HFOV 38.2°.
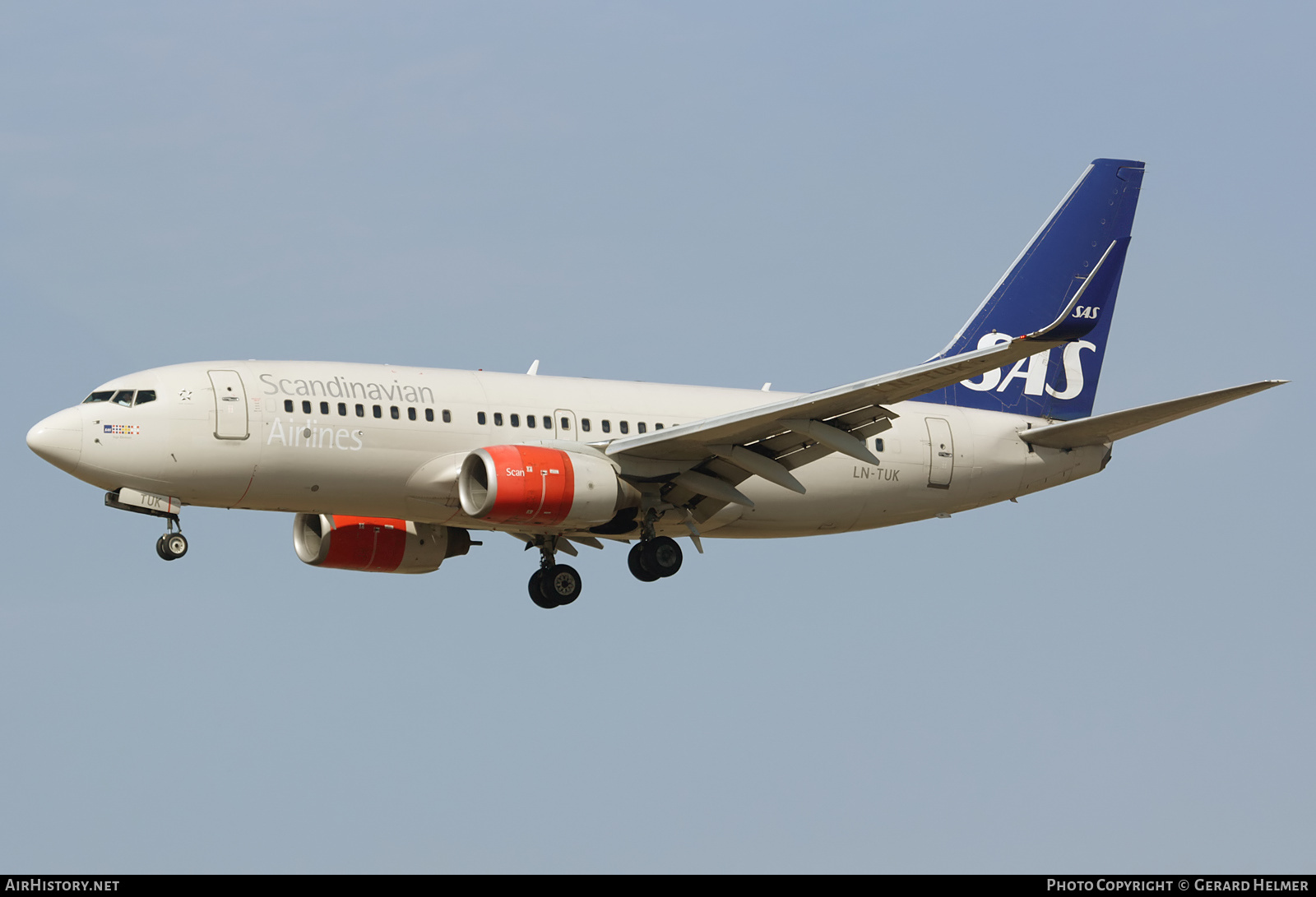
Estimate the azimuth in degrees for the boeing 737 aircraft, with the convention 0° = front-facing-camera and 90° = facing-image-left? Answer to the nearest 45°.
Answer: approximately 45°
